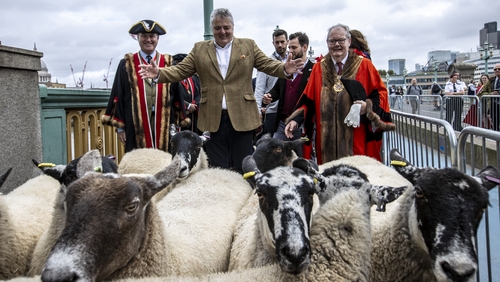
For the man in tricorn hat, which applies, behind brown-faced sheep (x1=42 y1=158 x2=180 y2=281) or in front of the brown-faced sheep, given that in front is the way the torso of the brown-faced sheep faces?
behind

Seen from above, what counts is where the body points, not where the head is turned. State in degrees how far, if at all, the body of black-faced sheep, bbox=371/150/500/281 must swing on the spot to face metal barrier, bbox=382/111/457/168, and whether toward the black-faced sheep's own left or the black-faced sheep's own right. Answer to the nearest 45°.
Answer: approximately 135° to the black-faced sheep's own left

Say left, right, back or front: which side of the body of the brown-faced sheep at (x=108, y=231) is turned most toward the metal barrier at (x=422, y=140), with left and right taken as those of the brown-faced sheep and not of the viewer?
back

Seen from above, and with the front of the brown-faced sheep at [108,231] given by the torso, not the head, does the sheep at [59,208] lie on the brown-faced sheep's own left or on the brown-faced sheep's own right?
on the brown-faced sheep's own right

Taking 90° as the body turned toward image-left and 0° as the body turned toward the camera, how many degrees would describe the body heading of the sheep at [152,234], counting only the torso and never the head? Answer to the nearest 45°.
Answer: approximately 45°

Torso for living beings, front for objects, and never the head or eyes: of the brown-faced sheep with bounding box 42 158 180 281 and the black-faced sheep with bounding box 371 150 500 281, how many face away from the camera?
0

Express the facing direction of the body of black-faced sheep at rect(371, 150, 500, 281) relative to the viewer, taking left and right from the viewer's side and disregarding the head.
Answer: facing the viewer and to the right of the viewer

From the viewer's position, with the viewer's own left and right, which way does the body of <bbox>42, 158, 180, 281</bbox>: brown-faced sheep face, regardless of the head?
facing the viewer and to the left of the viewer

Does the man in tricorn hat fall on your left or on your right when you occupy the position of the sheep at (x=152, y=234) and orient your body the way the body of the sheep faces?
on your right
